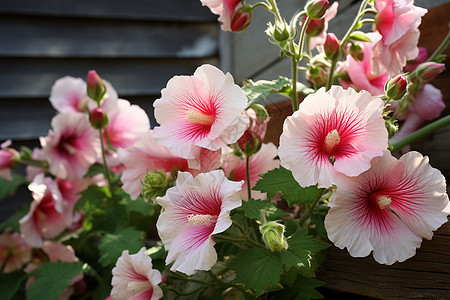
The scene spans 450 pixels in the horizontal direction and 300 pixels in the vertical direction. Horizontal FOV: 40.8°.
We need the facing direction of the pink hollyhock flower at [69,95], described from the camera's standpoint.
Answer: facing the viewer and to the right of the viewer

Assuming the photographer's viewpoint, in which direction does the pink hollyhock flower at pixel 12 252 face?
facing the viewer

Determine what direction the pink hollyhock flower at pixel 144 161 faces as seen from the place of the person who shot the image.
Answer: facing to the left of the viewer

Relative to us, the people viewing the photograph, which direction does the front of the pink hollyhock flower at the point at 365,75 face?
facing the viewer and to the left of the viewer

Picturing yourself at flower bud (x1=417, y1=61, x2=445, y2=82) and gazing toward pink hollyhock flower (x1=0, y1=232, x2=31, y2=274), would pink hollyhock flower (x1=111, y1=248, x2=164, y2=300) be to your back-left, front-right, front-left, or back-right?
front-left

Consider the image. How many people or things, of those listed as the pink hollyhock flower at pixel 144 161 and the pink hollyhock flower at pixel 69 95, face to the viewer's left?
1
